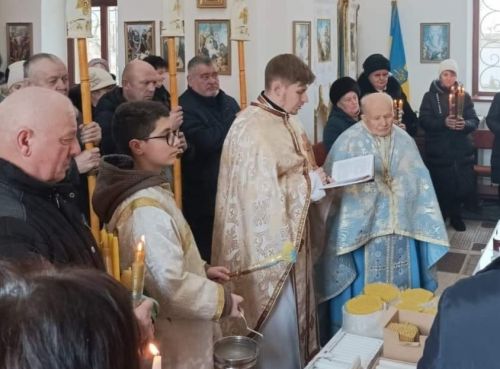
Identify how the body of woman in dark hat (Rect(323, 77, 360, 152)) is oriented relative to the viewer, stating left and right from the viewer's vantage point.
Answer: facing the viewer and to the right of the viewer

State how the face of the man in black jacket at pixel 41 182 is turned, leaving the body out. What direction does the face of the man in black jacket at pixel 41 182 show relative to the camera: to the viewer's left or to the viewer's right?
to the viewer's right

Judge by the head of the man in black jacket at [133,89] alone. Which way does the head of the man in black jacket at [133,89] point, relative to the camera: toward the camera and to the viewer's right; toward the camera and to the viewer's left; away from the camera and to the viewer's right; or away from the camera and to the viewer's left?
toward the camera and to the viewer's right

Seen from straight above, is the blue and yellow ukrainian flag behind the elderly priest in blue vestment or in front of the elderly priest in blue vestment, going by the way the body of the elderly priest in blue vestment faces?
behind

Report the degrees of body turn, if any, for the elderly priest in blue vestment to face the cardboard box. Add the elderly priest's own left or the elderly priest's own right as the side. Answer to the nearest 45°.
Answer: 0° — they already face it

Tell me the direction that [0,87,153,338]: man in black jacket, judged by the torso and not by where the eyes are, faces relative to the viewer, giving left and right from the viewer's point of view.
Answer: facing to the right of the viewer

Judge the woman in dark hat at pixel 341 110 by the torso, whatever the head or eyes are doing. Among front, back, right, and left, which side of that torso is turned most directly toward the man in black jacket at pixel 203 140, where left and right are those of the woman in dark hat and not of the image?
right

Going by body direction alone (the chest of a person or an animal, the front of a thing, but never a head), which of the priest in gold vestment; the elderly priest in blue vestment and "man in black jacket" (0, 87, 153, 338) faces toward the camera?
the elderly priest in blue vestment

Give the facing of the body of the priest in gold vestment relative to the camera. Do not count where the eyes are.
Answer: to the viewer's right

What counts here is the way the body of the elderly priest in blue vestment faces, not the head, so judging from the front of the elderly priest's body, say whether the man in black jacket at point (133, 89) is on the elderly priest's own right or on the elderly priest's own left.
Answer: on the elderly priest's own right

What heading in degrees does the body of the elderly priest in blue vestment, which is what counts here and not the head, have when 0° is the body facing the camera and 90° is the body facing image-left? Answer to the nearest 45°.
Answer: approximately 0°

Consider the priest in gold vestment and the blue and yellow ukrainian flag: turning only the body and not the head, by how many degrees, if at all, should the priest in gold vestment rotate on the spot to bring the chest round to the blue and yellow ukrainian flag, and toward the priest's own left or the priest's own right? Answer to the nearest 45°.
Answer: approximately 90° to the priest's own left
